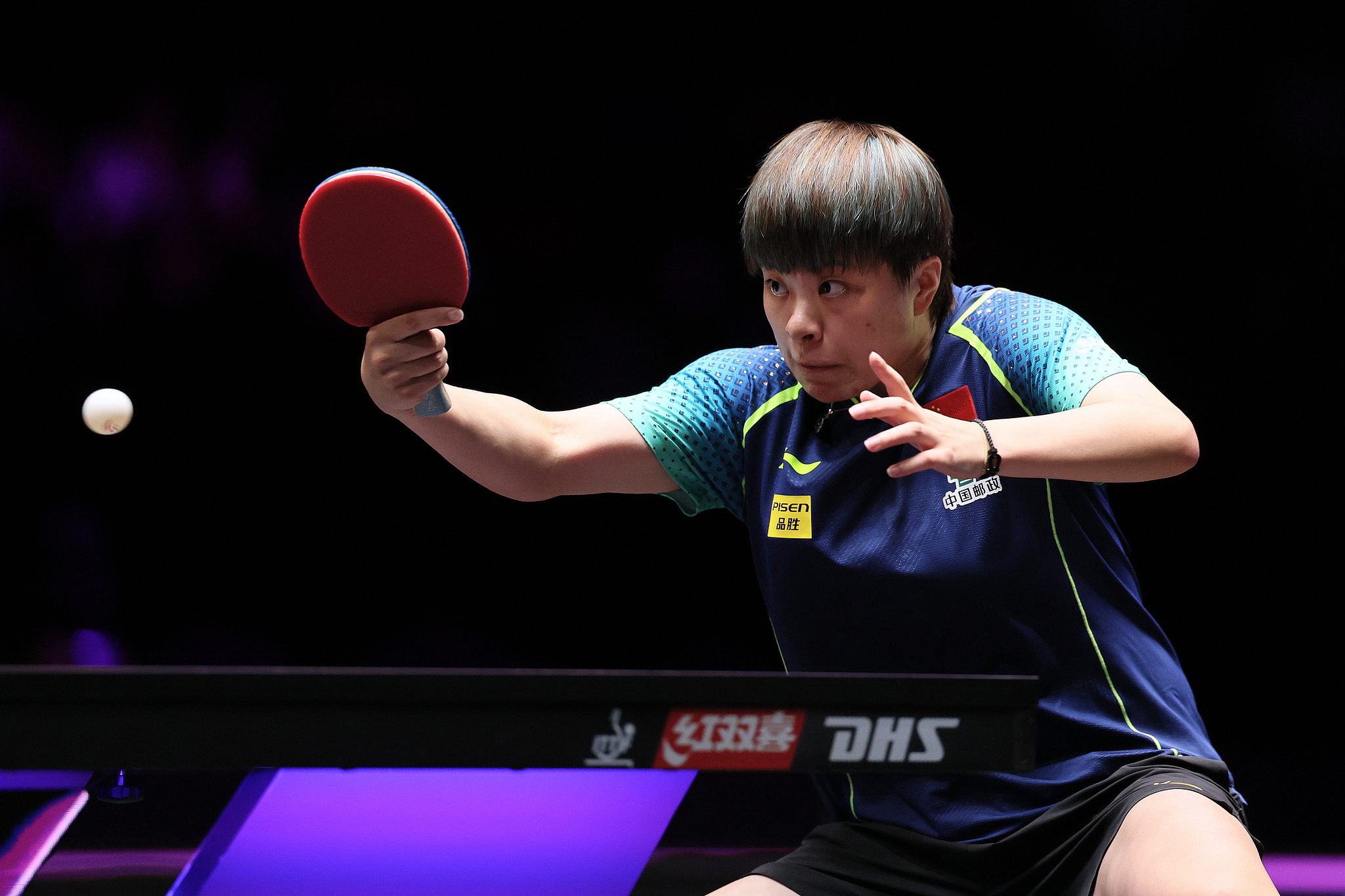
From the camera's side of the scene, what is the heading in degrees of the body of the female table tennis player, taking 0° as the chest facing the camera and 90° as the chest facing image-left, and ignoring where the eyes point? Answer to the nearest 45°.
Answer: approximately 45°

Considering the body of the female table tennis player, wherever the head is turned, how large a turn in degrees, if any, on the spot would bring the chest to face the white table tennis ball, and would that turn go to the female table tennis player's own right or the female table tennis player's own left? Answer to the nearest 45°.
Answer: approximately 90° to the female table tennis player's own right

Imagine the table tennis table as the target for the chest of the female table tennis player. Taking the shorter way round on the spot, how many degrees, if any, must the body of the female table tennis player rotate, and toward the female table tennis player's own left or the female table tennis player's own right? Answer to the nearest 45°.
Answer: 0° — they already face it

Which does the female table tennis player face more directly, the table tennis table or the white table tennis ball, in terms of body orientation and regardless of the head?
the table tennis table
